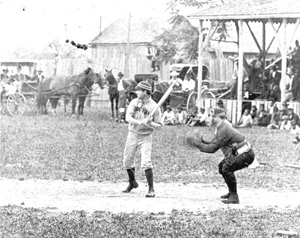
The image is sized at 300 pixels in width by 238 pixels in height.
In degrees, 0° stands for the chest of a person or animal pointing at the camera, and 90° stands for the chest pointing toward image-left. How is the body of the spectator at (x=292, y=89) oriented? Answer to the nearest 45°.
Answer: approximately 45°

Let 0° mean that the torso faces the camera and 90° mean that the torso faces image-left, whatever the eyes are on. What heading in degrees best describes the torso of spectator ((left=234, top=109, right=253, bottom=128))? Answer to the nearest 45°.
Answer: approximately 45°

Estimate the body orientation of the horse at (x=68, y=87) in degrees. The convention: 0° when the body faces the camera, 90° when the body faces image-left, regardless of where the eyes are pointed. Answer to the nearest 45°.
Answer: approximately 270°

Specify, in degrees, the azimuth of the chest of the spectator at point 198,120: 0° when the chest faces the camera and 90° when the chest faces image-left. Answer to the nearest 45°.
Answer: approximately 45°

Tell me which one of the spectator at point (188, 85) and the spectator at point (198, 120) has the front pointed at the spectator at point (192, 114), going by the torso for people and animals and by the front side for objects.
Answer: the spectator at point (188, 85)

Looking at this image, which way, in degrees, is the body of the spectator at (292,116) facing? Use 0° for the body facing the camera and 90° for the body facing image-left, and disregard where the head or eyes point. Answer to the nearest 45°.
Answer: approximately 45°
